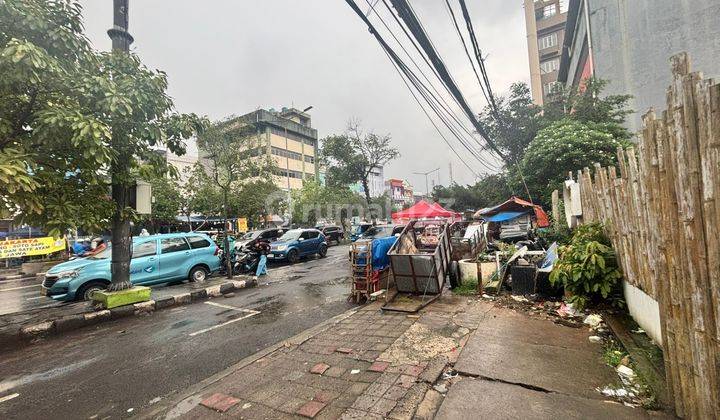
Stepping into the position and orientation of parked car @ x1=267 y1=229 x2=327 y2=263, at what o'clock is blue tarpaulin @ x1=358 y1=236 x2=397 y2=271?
The blue tarpaulin is roughly at 10 o'clock from the parked car.

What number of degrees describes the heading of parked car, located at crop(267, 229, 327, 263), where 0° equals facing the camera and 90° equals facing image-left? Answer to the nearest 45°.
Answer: approximately 45°

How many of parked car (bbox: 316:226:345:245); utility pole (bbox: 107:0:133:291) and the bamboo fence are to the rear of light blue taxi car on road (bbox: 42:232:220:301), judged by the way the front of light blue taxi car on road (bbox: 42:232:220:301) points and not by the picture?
1

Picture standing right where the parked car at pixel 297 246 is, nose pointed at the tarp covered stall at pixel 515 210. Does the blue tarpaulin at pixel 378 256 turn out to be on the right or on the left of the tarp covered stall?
right

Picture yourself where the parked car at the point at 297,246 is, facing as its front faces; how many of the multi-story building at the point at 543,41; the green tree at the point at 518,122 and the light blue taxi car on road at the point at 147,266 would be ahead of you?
1

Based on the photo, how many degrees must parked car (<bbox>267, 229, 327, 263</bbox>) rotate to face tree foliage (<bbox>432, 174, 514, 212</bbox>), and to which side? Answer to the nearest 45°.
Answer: approximately 180°

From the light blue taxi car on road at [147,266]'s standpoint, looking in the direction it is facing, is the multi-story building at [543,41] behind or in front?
behind

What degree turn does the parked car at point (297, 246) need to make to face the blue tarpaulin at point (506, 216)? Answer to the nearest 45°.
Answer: approximately 90° to its left

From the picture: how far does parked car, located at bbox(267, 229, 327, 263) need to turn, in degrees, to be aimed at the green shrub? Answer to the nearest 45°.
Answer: approximately 45° to its left

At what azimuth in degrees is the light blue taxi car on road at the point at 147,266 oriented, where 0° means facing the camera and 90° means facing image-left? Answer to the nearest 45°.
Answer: approximately 45°

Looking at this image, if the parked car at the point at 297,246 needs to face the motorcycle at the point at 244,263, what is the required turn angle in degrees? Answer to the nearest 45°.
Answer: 0° — it already faces it

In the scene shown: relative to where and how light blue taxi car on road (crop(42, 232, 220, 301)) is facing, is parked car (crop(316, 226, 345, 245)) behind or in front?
behind
